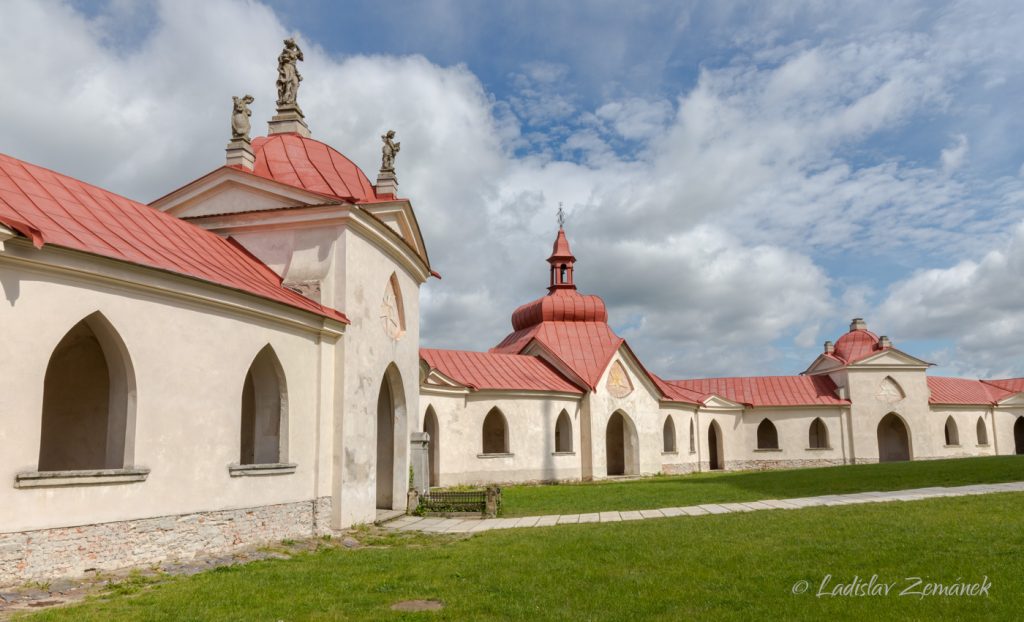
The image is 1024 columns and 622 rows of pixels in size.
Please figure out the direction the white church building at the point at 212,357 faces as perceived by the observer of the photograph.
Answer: facing the viewer and to the right of the viewer
